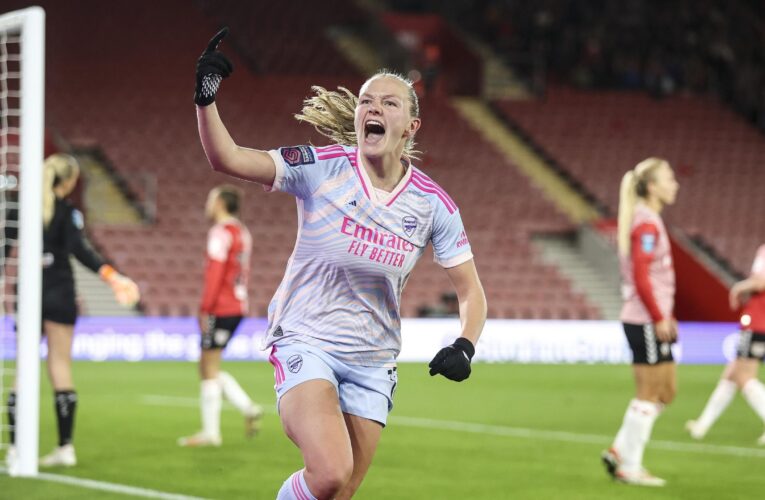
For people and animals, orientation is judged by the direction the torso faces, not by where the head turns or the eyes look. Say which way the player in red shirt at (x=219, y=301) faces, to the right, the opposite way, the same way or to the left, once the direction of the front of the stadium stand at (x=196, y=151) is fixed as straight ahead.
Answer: to the right

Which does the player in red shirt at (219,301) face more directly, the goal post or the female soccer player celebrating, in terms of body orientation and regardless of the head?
the goal post

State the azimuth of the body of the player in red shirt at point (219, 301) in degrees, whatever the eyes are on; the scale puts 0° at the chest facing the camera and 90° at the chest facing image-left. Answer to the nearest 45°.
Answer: approximately 90°

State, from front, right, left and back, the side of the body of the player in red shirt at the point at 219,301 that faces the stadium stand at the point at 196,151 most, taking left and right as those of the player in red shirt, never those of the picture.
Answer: right

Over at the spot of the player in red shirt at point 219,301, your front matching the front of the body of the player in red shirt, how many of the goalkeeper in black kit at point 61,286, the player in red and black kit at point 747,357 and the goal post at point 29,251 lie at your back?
1

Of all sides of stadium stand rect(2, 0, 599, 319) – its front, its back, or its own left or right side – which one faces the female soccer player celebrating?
front

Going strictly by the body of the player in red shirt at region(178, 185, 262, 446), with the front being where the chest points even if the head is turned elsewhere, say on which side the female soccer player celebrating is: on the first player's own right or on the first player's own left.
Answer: on the first player's own left
